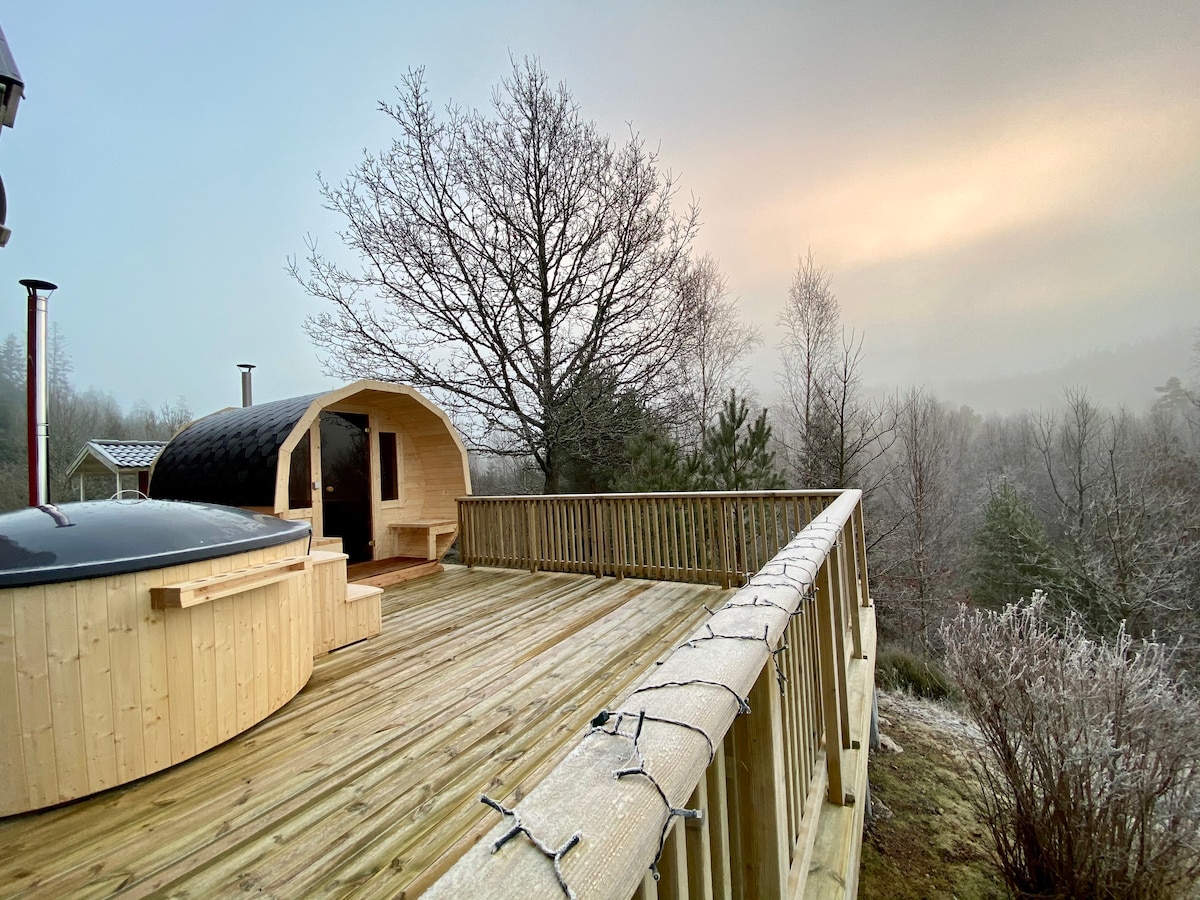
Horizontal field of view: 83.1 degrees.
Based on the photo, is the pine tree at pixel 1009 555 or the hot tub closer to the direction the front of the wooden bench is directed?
the hot tub

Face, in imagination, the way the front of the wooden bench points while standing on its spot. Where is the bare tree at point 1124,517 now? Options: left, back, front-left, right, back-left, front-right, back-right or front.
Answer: back-left

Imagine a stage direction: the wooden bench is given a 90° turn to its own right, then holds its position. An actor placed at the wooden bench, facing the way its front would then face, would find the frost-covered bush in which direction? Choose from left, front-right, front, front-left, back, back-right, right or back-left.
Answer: back

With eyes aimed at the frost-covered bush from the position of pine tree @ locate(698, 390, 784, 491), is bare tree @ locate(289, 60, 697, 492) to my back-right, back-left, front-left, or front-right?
back-right

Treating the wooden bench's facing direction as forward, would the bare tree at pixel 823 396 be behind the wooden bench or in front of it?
behind

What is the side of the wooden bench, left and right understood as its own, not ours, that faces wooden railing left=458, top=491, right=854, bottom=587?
left

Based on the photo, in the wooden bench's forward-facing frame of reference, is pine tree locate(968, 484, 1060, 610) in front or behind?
behind
